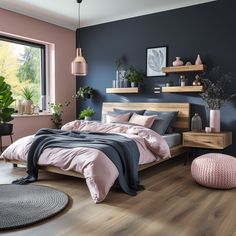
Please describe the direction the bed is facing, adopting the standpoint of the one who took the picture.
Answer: facing the viewer and to the left of the viewer

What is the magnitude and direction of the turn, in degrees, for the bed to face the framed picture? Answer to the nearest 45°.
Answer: approximately 180°

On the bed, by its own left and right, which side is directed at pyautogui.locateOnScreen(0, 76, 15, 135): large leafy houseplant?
right

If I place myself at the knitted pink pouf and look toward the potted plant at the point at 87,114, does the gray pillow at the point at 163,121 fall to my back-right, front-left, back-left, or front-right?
front-right

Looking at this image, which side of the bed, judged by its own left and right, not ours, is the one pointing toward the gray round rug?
front

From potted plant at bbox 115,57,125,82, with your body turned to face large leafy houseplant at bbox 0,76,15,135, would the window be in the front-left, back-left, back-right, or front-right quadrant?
front-right

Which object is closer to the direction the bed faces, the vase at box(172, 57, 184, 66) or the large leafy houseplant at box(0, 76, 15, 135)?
the large leafy houseplant

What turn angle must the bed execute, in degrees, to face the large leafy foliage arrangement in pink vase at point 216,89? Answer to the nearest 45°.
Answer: approximately 180°

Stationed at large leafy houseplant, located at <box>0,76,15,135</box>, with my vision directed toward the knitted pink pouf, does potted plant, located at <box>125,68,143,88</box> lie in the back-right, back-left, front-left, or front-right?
front-left

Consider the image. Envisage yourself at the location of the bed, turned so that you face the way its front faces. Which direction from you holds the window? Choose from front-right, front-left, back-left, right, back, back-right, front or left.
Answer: right

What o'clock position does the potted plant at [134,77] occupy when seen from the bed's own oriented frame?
The potted plant is roughly at 5 o'clock from the bed.

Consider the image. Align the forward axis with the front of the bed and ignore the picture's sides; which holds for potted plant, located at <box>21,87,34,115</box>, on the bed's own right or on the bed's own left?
on the bed's own right

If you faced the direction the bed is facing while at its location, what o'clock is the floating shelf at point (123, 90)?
The floating shelf is roughly at 5 o'clock from the bed.

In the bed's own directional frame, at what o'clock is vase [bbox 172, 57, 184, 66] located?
The vase is roughly at 6 o'clock from the bed.
